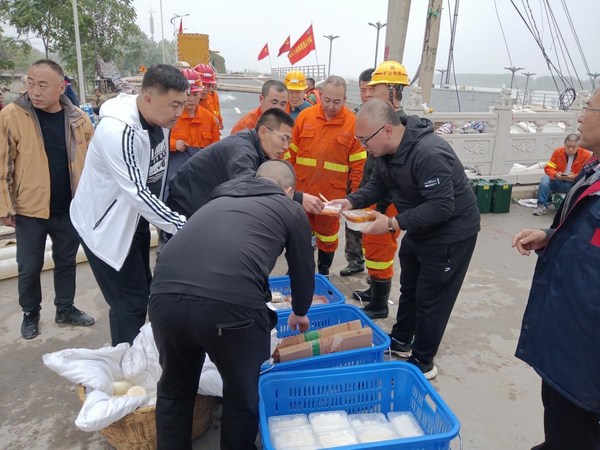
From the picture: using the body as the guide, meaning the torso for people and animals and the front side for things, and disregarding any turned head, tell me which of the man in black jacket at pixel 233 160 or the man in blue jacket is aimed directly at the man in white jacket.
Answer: the man in blue jacket

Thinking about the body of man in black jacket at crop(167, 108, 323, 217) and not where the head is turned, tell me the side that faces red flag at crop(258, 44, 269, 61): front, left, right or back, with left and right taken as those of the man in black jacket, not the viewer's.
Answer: left

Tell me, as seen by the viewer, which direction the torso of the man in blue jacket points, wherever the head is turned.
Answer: to the viewer's left

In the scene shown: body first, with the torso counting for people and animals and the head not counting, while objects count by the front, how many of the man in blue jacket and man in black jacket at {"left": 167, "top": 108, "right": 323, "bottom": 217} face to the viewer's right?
1

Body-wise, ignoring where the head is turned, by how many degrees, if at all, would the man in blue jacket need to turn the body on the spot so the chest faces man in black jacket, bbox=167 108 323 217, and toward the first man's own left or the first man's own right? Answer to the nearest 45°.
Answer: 0° — they already face them

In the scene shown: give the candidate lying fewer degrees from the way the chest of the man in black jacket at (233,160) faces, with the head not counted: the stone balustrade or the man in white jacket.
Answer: the stone balustrade

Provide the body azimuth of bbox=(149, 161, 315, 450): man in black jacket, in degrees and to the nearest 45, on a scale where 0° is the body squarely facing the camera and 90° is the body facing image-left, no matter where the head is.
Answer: approximately 225°

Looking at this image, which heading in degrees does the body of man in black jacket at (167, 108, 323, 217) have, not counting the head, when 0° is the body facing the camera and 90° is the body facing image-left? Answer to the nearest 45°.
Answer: approximately 270°

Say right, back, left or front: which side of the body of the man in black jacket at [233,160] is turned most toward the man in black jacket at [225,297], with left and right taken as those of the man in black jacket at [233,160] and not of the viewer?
right
